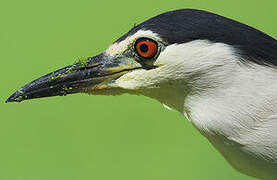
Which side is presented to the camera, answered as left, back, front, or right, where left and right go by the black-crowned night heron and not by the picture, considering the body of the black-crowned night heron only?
left
